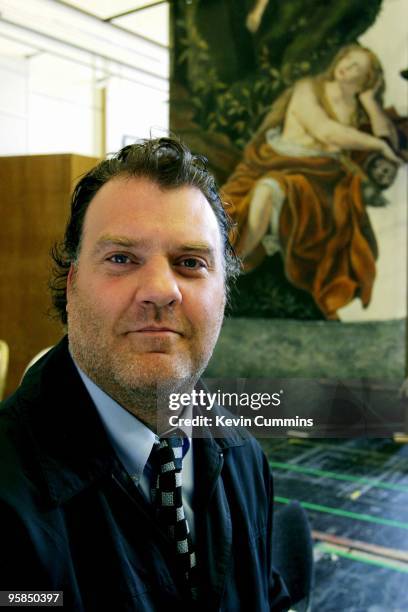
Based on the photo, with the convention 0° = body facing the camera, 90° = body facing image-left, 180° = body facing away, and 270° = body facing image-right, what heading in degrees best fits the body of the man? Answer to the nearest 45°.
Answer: approximately 315°

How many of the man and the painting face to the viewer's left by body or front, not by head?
0

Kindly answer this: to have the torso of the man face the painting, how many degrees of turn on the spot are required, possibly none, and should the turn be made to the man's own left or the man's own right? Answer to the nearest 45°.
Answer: approximately 135° to the man's own left

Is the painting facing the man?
yes
